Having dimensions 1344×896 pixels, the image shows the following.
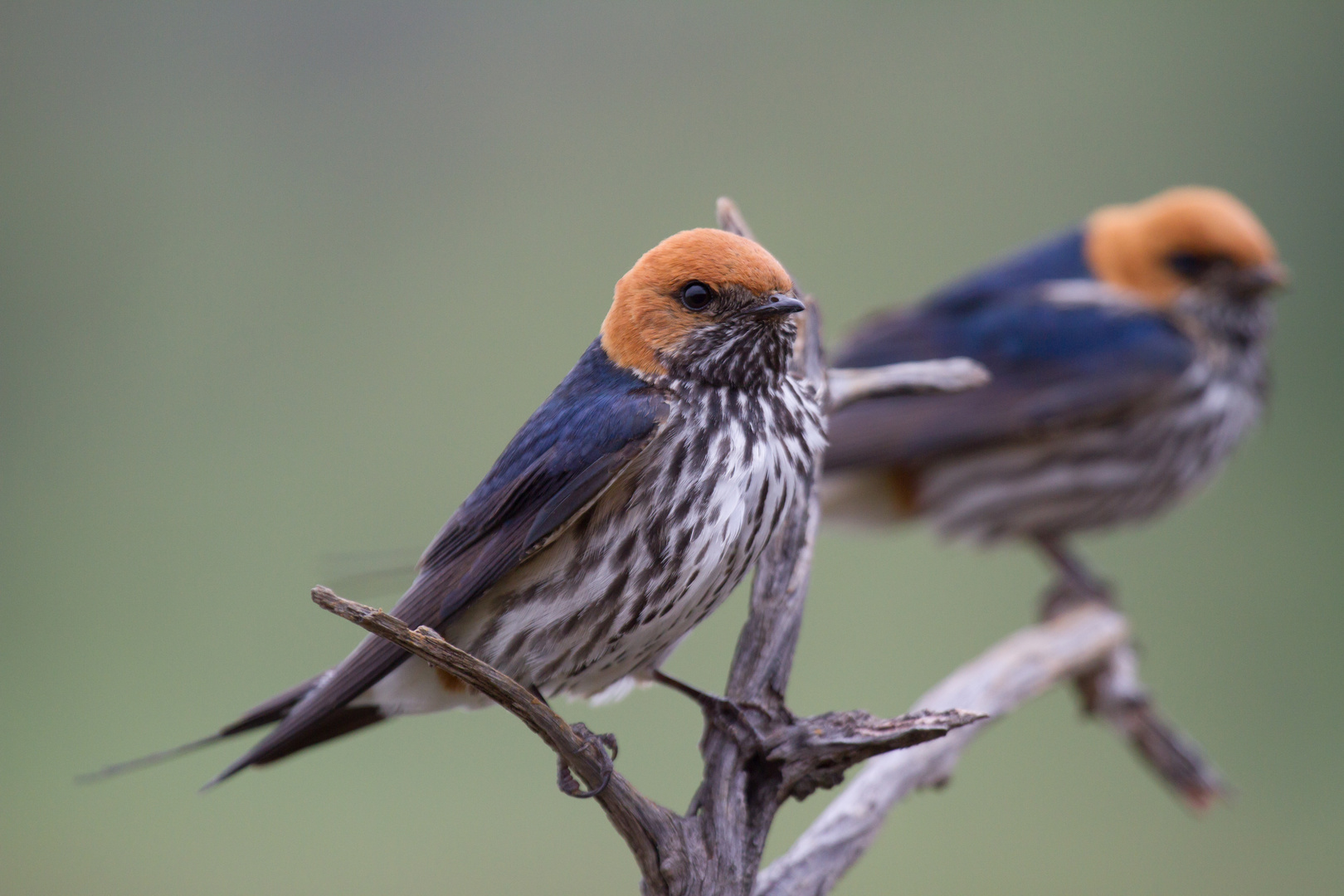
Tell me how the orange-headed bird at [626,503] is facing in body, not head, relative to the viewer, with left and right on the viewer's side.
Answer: facing the viewer and to the right of the viewer

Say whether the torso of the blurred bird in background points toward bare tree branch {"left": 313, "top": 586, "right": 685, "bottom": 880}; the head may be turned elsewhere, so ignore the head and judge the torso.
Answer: no

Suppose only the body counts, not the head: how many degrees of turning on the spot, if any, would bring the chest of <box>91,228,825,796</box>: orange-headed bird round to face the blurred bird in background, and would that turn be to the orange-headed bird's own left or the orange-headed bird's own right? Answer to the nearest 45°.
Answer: approximately 90° to the orange-headed bird's own left

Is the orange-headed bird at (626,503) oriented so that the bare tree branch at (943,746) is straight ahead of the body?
no

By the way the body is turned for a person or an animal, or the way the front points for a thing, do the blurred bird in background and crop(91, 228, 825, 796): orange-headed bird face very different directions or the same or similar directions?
same or similar directions

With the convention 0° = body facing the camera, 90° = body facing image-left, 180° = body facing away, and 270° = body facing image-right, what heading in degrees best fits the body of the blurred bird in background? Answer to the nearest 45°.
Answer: approximately 270°

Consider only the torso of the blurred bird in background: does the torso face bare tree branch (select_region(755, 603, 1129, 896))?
no

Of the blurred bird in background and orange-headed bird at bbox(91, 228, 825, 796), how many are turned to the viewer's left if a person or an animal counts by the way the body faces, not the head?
0
